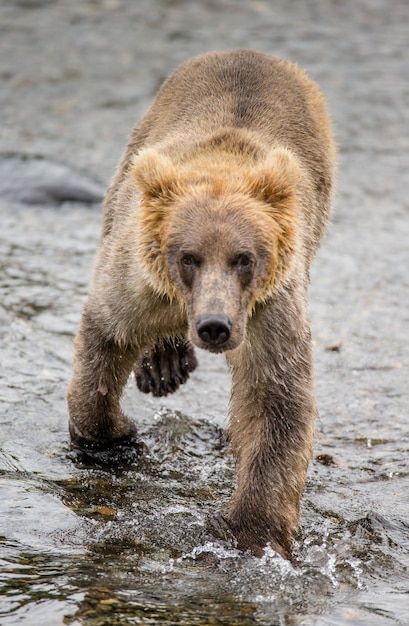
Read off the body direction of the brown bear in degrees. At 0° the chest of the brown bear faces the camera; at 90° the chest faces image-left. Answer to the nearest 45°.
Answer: approximately 0°
